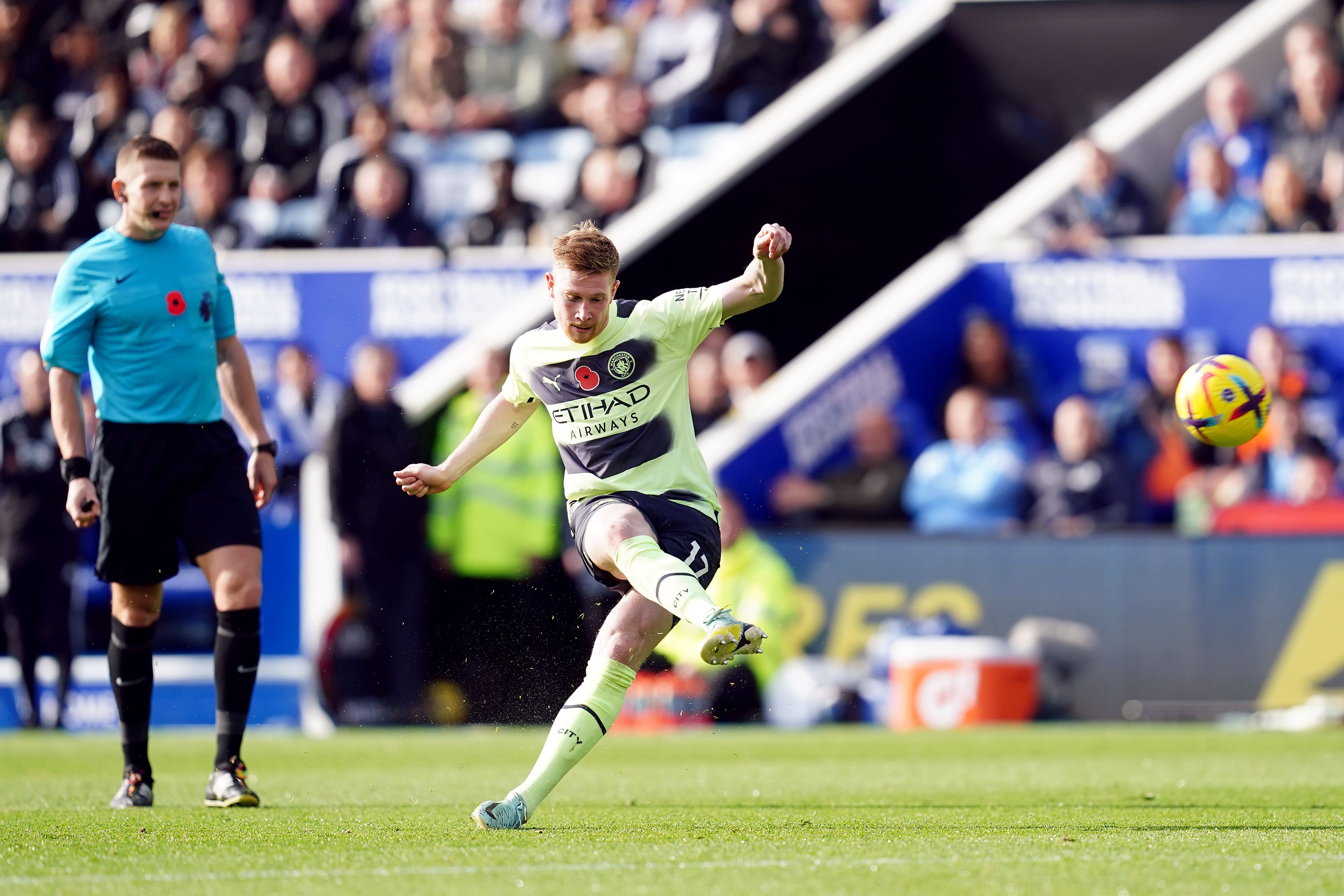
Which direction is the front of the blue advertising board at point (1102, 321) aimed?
toward the camera

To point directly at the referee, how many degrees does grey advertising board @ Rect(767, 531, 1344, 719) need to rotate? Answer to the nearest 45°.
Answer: approximately 45° to its right

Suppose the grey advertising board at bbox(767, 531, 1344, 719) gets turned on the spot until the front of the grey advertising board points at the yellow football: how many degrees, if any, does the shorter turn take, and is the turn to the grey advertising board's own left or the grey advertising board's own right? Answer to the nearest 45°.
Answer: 0° — it already faces it

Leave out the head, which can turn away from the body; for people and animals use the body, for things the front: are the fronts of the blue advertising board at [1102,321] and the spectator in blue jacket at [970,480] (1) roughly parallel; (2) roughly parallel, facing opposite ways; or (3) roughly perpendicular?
roughly parallel

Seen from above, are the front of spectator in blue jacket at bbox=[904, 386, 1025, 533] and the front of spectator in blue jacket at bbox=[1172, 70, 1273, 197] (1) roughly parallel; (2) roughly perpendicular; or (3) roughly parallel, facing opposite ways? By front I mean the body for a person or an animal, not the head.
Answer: roughly parallel

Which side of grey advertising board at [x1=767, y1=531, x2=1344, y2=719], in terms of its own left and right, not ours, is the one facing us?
front

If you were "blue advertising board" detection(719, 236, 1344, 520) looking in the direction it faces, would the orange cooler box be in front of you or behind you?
in front

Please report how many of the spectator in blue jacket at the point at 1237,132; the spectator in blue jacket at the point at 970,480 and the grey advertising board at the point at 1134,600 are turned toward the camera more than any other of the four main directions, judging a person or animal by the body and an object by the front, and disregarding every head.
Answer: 3

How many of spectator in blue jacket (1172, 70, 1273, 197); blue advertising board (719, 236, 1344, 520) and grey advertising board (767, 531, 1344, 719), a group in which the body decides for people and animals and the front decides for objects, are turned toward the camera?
3

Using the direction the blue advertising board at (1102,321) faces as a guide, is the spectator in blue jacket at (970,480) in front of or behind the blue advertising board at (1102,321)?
in front

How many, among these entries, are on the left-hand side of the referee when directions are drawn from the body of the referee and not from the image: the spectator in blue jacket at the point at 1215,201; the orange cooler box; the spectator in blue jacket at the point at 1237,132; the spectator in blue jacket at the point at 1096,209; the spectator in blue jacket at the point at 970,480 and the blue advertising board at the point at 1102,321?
6

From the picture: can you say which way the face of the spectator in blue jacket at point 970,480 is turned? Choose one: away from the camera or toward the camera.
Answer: toward the camera

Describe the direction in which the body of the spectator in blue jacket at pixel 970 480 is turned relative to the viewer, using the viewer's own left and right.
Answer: facing the viewer
